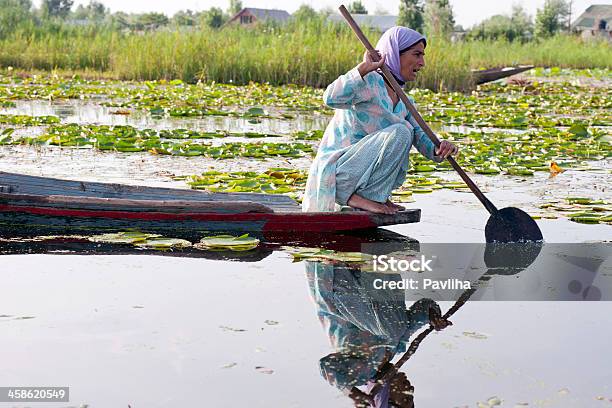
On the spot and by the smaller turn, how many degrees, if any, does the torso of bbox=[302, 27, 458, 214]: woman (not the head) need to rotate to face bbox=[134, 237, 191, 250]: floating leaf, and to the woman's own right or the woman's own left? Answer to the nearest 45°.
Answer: approximately 180°

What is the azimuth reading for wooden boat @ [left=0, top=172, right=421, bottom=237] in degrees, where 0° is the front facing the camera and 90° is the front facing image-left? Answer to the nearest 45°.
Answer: approximately 270°

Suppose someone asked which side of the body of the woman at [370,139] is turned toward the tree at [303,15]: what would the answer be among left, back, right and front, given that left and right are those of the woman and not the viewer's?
left

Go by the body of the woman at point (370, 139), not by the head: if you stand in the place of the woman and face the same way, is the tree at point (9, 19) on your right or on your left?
on your left

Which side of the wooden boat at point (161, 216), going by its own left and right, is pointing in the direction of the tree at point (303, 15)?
left

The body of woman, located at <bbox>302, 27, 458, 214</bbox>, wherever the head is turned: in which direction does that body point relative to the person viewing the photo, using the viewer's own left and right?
facing to the right of the viewer

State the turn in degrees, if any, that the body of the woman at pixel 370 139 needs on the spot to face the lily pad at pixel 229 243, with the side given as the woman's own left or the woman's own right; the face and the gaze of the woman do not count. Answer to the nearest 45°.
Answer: approximately 180°

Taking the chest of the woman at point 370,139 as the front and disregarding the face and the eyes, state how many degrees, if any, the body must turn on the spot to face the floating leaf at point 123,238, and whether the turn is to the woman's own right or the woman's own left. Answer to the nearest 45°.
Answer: approximately 180°
